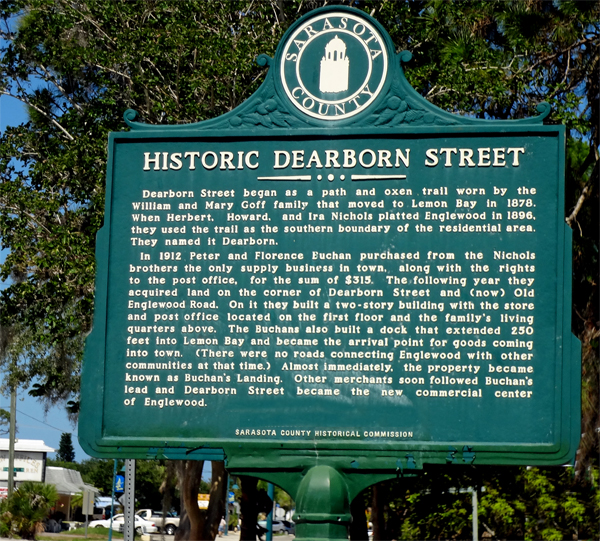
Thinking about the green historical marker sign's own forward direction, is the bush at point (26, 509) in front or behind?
behind

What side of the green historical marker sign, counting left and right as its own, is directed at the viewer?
front

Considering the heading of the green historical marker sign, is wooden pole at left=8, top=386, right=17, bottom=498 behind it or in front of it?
behind

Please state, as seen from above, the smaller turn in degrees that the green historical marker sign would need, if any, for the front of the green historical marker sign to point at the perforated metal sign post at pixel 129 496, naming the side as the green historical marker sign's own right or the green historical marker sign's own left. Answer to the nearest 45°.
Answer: approximately 135° to the green historical marker sign's own right
